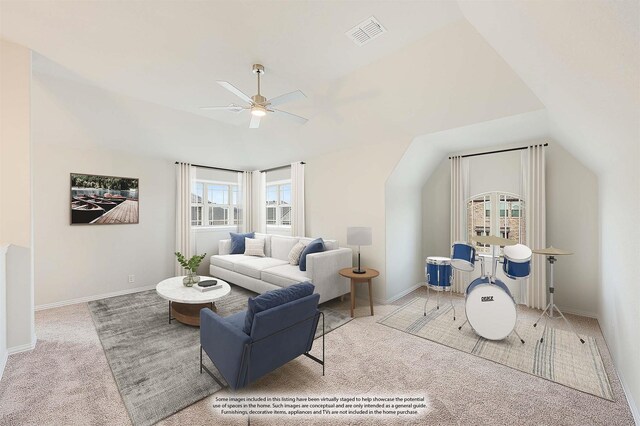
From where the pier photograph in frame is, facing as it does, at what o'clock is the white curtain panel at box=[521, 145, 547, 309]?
The white curtain panel is roughly at 12 o'clock from the pier photograph in frame.

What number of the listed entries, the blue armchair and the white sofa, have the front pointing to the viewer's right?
0

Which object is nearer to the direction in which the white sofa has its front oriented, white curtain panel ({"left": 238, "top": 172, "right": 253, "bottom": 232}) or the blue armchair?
the blue armchair

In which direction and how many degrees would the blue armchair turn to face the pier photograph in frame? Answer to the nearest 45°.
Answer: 0° — it already faces it

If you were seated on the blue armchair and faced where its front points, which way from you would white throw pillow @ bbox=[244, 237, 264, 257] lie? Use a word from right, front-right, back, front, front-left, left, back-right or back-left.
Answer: front-right

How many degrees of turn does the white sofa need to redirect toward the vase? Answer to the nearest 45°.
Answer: approximately 45° to its right

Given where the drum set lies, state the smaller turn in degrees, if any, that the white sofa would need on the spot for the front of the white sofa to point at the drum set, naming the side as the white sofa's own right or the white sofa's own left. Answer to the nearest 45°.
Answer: approximately 90° to the white sofa's own left

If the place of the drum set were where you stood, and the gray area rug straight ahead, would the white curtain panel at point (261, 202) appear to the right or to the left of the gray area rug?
right

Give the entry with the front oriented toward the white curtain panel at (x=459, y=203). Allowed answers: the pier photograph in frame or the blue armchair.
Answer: the pier photograph in frame

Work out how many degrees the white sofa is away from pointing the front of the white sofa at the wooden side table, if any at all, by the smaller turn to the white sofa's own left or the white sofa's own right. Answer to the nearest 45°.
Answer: approximately 90° to the white sofa's own left

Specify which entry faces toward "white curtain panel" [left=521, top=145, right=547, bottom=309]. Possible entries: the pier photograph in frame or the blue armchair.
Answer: the pier photograph in frame

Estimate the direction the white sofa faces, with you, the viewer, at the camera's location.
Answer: facing the viewer and to the left of the viewer

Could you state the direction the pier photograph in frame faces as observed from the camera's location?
facing the viewer and to the right of the viewer

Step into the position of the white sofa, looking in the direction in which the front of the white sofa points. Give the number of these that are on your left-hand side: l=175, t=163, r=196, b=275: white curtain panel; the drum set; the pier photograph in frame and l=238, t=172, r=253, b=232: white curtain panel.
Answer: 1

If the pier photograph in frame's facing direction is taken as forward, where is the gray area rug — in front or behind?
in front

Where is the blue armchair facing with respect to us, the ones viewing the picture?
facing away from the viewer and to the left of the viewer

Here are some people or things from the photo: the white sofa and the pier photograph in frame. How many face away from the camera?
0
